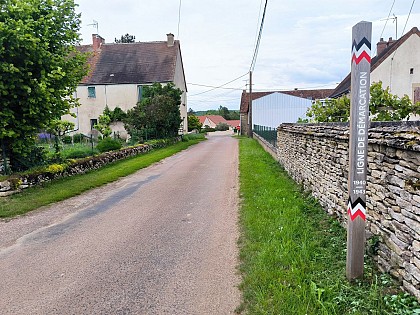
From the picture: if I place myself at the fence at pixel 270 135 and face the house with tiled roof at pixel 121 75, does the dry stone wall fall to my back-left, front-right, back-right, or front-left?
back-left

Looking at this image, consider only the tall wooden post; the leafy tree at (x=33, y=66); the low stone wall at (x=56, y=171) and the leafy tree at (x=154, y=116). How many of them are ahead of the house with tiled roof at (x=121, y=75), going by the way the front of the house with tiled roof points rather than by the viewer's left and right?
4

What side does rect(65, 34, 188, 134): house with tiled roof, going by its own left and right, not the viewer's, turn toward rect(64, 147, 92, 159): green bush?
front

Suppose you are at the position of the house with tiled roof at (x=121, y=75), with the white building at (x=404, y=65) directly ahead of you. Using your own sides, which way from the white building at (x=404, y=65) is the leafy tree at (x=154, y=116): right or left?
right

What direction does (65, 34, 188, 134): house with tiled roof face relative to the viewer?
toward the camera

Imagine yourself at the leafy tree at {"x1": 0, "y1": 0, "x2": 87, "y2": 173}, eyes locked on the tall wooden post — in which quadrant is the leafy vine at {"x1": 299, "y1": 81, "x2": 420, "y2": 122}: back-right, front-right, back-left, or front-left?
front-left

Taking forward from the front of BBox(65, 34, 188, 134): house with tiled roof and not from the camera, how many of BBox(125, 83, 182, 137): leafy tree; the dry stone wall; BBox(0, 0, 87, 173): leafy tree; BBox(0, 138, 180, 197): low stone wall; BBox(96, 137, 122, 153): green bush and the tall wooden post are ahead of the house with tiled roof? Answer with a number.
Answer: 6

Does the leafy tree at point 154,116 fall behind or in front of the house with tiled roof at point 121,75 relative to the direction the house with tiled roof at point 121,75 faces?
in front

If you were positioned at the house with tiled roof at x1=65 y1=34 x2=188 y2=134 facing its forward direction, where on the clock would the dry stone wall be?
The dry stone wall is roughly at 12 o'clock from the house with tiled roof.

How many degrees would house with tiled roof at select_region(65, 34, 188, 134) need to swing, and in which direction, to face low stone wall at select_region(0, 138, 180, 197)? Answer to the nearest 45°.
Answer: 0° — it already faces it

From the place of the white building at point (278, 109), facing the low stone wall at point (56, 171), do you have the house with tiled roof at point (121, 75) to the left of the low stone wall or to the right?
right

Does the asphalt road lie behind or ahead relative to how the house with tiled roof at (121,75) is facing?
ahead

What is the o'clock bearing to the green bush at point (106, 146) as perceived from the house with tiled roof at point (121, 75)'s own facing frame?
The green bush is roughly at 12 o'clock from the house with tiled roof.
